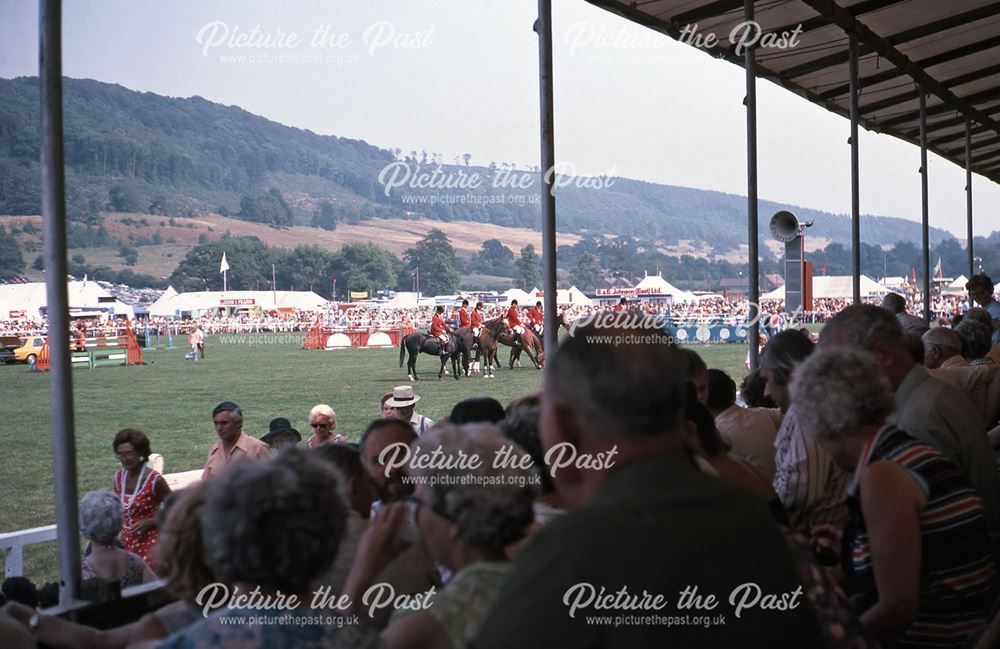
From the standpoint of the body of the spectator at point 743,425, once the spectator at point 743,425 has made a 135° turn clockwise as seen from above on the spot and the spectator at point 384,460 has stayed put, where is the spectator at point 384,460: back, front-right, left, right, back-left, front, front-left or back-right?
back-right

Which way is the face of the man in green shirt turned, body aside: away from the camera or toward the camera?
away from the camera

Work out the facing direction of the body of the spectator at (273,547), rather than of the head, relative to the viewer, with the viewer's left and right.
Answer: facing away from the viewer

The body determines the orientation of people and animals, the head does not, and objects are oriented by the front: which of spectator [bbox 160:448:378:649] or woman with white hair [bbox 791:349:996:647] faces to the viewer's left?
the woman with white hair

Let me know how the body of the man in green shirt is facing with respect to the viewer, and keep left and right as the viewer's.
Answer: facing away from the viewer and to the left of the viewer

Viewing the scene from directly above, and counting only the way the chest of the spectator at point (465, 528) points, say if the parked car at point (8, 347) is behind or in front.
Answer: in front

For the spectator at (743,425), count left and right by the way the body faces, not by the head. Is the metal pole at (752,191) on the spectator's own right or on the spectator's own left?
on the spectator's own right

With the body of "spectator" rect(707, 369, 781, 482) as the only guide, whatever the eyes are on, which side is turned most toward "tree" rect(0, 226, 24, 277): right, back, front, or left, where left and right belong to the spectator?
front

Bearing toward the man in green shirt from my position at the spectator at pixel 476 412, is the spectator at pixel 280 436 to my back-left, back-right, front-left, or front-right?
back-right

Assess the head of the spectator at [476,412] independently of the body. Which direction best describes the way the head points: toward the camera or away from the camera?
away from the camera

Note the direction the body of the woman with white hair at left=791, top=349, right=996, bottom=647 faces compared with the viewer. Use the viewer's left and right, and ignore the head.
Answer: facing to the left of the viewer

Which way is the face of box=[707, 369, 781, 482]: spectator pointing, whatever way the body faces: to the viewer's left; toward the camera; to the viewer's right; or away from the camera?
away from the camera

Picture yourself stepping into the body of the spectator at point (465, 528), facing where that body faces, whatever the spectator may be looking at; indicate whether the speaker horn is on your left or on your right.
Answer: on your right
